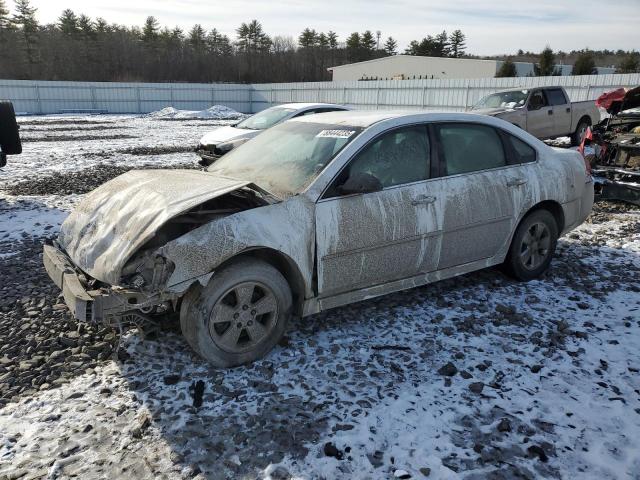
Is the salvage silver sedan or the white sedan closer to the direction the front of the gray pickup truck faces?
the white sedan

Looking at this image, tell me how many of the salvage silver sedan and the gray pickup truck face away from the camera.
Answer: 0

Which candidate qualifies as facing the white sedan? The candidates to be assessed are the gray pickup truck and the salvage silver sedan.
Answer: the gray pickup truck

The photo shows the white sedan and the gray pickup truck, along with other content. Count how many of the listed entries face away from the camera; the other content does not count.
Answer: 0

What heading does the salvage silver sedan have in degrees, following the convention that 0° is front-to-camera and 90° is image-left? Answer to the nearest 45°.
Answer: approximately 45°

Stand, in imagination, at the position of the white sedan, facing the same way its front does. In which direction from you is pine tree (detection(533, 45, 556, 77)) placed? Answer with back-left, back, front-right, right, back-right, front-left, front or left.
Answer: back

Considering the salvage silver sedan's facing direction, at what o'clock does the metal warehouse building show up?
The metal warehouse building is roughly at 5 o'clock from the salvage silver sedan.

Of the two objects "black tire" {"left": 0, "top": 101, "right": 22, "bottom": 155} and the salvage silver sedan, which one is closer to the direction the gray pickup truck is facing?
the black tire

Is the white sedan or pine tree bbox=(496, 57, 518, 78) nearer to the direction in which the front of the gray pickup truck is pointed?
the white sedan

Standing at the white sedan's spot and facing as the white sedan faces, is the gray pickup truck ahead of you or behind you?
behind

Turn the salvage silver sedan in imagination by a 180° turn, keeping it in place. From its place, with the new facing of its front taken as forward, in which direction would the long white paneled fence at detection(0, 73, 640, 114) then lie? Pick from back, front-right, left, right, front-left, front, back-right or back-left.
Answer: front-left

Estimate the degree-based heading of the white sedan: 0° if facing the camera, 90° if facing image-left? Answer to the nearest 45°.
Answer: approximately 45°

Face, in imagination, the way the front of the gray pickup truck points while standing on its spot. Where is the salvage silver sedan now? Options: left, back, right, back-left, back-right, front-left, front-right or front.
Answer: front-left

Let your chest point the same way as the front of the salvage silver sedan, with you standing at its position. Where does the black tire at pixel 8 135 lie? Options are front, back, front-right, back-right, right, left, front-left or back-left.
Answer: right

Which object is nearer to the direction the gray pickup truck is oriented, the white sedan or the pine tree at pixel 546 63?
the white sedan

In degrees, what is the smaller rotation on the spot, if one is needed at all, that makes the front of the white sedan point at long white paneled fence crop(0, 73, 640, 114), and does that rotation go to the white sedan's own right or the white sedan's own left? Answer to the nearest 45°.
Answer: approximately 135° to the white sedan's own right

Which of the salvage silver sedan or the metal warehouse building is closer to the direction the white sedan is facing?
the salvage silver sedan

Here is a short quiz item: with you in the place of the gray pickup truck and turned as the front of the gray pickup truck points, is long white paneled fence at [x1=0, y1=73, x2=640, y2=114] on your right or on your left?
on your right
